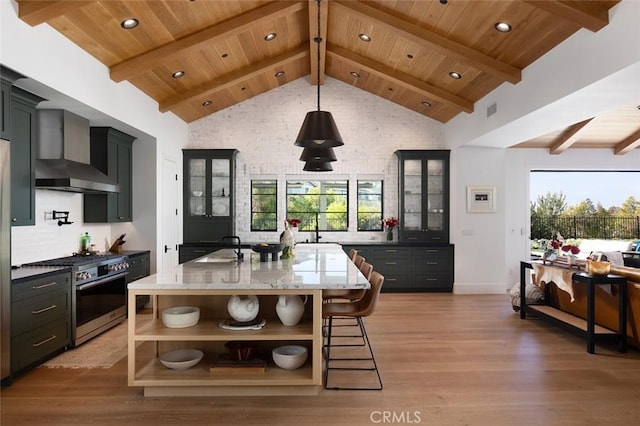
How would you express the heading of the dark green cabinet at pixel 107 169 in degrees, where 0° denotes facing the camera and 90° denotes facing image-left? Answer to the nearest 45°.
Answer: approximately 315°

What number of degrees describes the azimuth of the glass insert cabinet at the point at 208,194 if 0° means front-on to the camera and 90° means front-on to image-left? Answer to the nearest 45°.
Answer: approximately 0°

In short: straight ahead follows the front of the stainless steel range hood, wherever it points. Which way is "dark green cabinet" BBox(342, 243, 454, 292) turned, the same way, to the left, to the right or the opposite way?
to the right

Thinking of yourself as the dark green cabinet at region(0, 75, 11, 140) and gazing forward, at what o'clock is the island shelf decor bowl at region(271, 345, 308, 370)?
The island shelf decor bowl is roughly at 12 o'clock from the dark green cabinet.

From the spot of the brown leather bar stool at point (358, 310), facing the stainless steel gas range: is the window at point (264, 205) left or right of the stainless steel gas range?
right

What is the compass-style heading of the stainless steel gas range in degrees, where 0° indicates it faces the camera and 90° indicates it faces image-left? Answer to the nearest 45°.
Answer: approximately 315°

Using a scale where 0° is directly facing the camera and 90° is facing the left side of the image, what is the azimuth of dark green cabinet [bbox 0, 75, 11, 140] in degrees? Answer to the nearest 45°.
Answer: approximately 315°

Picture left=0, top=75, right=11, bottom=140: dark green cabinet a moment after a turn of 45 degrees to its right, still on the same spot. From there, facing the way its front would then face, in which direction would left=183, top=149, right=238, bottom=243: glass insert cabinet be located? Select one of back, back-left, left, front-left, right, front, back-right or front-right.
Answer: back-left
